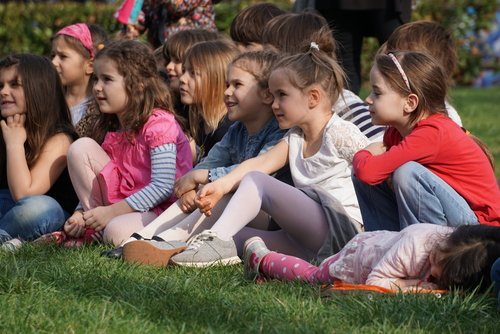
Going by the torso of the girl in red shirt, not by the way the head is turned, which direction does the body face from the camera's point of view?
to the viewer's left

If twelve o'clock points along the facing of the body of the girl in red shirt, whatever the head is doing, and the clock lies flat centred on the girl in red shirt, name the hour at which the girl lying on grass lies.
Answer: The girl lying on grass is roughly at 9 o'clock from the girl in red shirt.

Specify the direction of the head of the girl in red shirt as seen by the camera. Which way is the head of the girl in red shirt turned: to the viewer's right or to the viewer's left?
to the viewer's left
